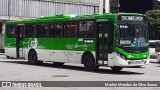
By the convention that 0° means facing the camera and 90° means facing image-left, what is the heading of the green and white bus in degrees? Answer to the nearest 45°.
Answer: approximately 315°
